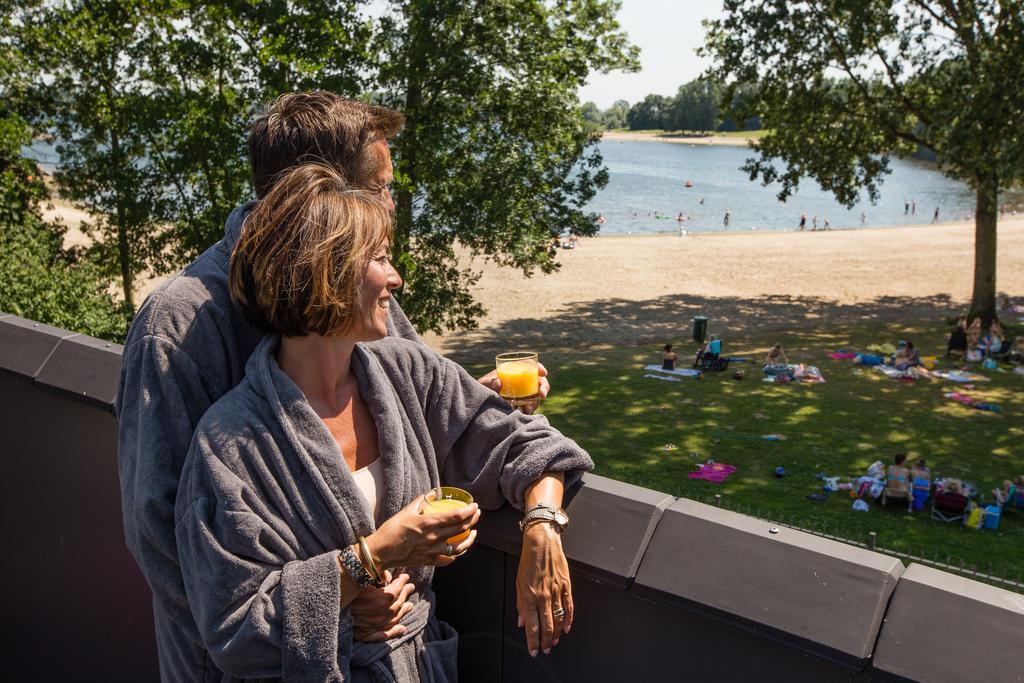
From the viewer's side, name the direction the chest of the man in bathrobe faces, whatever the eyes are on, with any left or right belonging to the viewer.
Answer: facing to the right of the viewer

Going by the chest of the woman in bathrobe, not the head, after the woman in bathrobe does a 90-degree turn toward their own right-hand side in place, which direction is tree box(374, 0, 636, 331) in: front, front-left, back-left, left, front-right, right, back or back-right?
back-right

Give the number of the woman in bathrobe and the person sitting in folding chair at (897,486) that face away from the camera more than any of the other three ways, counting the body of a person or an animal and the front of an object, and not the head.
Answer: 1

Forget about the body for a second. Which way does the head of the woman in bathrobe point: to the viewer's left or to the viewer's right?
to the viewer's right

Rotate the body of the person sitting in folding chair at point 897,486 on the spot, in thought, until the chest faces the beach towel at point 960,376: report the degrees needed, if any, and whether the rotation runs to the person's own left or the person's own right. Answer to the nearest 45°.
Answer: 0° — they already face it

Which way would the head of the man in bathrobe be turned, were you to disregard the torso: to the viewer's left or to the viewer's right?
to the viewer's right

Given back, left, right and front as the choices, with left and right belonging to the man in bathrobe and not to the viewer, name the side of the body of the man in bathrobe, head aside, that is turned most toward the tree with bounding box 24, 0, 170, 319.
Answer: left

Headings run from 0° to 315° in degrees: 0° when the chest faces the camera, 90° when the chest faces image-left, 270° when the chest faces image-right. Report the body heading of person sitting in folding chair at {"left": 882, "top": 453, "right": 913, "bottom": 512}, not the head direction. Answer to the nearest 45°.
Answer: approximately 180°

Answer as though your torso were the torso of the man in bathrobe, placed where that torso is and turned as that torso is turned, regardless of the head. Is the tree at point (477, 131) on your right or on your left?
on your left

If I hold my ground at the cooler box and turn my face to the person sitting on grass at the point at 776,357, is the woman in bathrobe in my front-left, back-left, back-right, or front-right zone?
back-left
